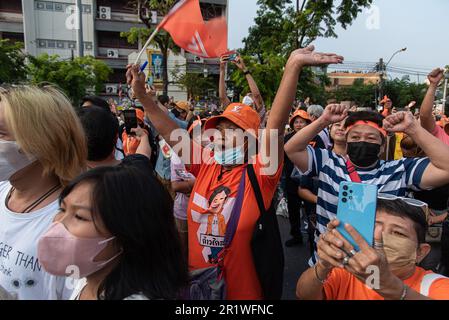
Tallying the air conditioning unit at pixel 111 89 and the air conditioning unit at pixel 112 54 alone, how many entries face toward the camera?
2

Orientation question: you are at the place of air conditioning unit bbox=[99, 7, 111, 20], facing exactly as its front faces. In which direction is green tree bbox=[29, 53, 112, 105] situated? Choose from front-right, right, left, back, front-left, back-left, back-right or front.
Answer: front

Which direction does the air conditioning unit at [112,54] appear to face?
toward the camera

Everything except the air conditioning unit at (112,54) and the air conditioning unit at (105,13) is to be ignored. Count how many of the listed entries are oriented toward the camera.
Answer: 2

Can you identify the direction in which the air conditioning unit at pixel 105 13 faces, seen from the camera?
facing the viewer

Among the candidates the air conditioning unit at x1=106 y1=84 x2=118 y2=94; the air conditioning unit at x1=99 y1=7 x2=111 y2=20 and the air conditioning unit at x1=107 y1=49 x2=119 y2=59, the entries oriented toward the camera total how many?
3

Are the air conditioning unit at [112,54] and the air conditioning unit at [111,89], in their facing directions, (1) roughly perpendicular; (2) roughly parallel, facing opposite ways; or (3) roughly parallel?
roughly parallel

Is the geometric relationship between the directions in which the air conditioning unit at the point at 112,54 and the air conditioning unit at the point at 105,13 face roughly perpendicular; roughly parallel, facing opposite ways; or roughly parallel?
roughly parallel

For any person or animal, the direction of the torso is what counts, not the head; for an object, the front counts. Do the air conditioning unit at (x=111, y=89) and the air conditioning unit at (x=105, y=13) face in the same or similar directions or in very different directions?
same or similar directions

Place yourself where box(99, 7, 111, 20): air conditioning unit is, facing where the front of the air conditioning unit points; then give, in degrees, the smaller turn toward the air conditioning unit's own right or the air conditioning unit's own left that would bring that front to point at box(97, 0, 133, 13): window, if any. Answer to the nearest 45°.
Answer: approximately 135° to the air conditioning unit's own left

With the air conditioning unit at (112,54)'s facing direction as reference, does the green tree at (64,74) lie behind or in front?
in front
